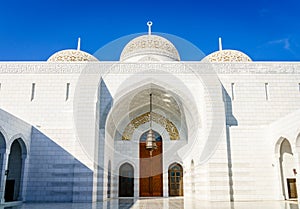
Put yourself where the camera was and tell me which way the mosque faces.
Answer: facing the viewer
